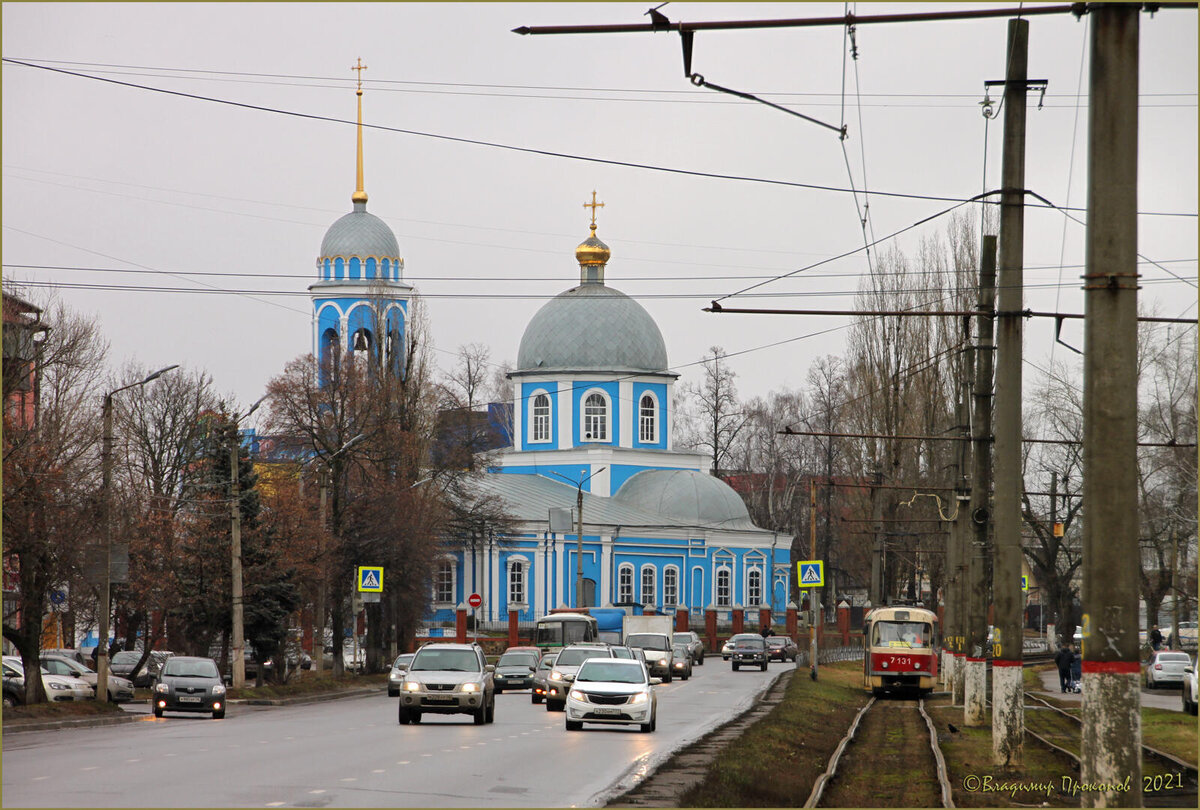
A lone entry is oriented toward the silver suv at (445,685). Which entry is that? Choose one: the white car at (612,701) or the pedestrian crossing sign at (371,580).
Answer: the pedestrian crossing sign

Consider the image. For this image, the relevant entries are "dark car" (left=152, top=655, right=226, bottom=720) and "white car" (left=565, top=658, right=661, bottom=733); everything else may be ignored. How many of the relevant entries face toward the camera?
2

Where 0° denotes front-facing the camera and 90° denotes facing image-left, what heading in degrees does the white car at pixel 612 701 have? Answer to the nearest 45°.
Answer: approximately 0°

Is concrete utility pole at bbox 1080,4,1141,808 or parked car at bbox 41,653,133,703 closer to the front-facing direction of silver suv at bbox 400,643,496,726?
the concrete utility pole

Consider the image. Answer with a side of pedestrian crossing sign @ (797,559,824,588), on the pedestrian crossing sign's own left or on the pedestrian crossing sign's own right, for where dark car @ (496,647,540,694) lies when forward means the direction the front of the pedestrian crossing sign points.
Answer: on the pedestrian crossing sign's own right
